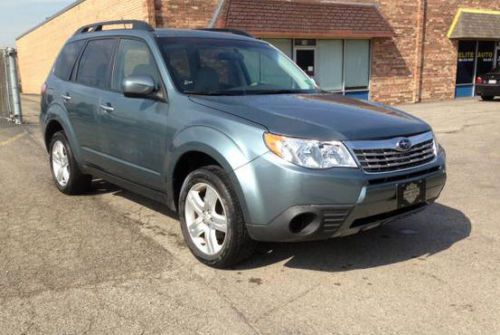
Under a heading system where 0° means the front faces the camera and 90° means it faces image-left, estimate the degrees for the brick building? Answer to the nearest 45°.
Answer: approximately 0°

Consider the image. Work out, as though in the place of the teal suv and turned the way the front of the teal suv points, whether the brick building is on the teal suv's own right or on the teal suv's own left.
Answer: on the teal suv's own left

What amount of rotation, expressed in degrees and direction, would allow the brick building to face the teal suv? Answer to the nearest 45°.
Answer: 0° — it already faces it

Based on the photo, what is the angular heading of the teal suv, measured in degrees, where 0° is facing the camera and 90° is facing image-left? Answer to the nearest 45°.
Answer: approximately 315°
